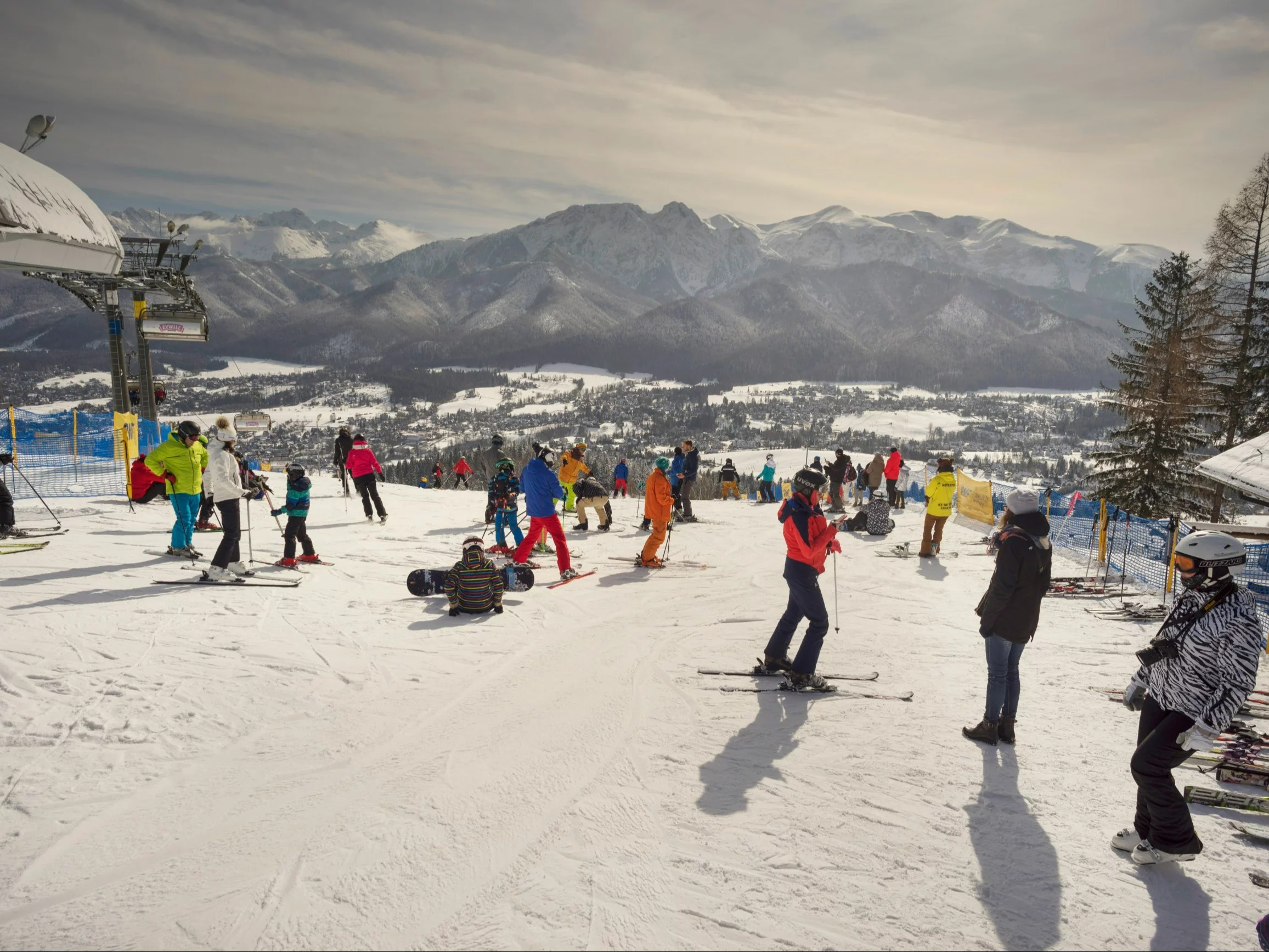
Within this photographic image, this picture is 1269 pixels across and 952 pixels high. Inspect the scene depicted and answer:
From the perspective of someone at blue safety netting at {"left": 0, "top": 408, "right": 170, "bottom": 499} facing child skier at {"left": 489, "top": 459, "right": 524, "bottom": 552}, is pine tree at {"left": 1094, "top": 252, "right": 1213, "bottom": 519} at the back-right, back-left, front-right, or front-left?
front-left

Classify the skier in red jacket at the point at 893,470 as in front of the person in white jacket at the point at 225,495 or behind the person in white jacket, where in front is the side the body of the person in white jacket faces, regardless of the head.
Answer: in front

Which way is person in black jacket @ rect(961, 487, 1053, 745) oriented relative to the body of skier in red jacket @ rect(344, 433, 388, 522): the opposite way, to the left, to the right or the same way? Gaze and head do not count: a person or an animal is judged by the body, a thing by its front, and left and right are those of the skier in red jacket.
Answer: the same way

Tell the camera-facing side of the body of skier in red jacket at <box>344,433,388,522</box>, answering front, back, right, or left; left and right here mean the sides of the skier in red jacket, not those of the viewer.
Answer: back

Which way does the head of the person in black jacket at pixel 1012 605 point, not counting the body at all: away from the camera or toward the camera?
away from the camera

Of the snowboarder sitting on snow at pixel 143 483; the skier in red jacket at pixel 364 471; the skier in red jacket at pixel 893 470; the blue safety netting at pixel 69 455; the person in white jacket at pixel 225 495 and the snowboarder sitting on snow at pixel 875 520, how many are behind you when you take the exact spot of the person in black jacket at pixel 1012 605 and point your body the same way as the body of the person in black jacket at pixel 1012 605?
0

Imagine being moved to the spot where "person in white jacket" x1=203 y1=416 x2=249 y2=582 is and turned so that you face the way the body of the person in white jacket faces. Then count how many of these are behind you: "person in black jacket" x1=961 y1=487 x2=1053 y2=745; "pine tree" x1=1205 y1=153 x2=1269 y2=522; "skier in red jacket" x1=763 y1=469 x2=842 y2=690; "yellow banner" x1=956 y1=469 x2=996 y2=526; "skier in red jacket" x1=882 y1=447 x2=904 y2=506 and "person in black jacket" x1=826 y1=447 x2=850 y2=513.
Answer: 0

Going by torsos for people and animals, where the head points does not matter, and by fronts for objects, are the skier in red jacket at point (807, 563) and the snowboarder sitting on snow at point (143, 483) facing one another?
no

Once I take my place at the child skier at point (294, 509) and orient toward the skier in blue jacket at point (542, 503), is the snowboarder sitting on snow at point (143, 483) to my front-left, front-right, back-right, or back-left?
back-left

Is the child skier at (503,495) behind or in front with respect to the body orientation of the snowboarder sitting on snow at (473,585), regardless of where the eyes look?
in front

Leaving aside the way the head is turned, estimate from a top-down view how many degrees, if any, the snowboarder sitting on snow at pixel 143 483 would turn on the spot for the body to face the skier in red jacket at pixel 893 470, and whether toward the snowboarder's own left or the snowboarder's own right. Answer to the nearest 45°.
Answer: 0° — they already face them

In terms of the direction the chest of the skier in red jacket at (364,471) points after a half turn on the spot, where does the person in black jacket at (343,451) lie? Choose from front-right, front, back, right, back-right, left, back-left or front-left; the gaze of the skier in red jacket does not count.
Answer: back

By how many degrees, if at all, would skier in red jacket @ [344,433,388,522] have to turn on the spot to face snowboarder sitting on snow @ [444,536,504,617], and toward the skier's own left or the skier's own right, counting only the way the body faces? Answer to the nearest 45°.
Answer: approximately 180°

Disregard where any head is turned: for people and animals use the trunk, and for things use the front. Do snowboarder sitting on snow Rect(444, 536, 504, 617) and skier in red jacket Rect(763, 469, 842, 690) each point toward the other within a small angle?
no

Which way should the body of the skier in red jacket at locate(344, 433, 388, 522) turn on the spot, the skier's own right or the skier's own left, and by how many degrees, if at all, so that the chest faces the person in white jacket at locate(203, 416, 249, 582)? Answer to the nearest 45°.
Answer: approximately 180°

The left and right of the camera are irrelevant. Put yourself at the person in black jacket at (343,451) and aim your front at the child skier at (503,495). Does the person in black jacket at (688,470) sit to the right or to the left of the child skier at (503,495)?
left
